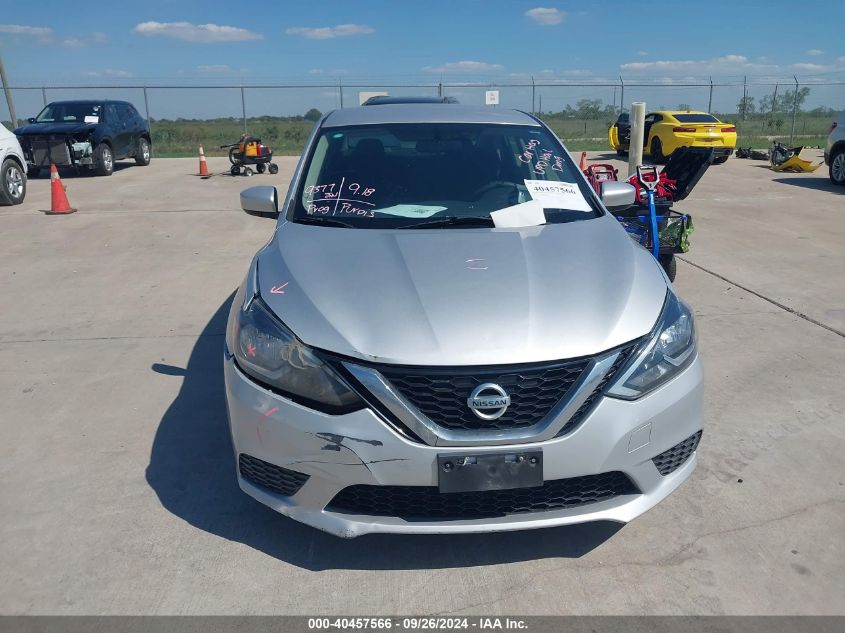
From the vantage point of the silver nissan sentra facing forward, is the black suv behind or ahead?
behind

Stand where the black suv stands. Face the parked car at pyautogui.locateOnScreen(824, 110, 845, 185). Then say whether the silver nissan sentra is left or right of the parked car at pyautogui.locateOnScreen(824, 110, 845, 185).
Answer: right

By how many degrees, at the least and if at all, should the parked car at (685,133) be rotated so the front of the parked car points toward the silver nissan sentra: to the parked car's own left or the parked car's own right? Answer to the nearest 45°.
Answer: approximately 135° to the parked car's own left

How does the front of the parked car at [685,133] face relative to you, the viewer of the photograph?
facing away from the viewer and to the left of the viewer

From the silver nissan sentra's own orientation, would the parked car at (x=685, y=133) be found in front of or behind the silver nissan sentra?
behind

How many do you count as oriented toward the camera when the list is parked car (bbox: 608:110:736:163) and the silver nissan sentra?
1

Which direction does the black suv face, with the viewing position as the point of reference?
facing the viewer and to the left of the viewer

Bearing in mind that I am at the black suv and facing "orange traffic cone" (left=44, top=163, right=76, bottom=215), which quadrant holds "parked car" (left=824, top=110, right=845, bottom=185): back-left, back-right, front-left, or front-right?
front-left

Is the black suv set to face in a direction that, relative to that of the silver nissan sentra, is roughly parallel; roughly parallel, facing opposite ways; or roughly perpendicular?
roughly parallel

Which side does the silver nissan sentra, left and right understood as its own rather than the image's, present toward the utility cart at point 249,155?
back

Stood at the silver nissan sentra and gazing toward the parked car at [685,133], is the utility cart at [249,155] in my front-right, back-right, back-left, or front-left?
front-left

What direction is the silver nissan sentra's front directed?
toward the camera

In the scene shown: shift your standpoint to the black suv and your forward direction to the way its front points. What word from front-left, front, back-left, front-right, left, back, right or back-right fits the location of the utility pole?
back-right

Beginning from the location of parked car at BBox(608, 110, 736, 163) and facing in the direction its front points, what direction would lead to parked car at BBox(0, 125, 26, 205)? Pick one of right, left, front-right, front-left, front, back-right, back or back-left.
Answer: left

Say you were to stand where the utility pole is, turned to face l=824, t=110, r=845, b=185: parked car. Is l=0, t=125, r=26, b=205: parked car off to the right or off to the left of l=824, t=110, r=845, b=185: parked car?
right

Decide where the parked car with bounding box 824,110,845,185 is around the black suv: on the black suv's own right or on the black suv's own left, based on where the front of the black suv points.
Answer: on the black suv's own left

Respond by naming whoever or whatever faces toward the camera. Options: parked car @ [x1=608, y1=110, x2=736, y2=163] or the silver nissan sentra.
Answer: the silver nissan sentra
